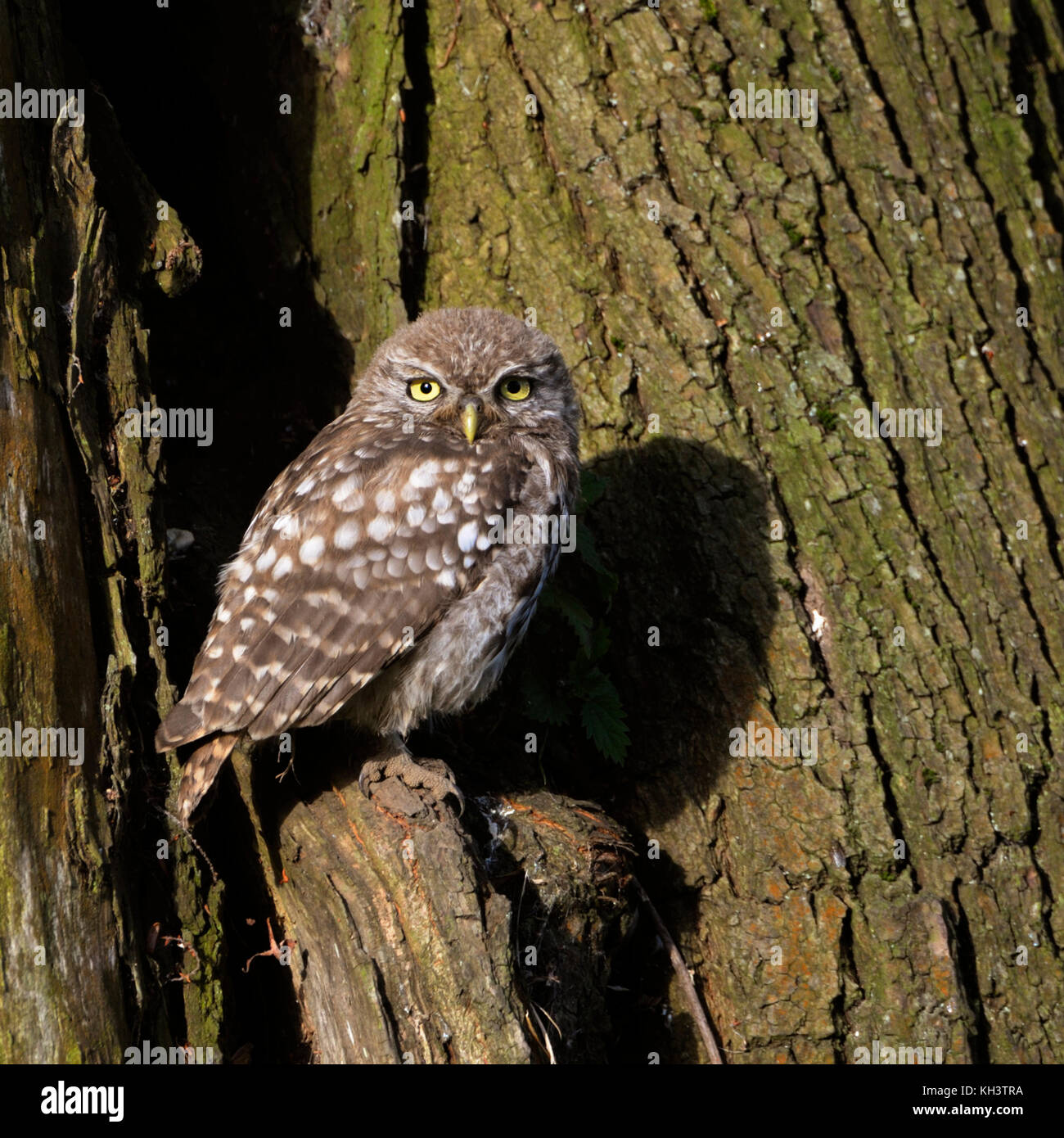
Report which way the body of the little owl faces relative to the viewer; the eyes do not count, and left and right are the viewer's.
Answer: facing to the right of the viewer
